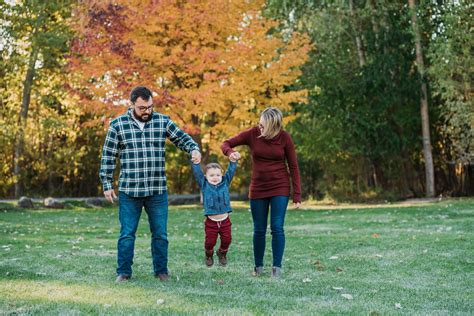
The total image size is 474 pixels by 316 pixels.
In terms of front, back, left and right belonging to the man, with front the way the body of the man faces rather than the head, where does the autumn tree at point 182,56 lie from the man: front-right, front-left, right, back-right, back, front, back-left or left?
back

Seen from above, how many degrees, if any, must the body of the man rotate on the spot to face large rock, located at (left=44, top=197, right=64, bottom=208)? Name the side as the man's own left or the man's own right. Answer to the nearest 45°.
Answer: approximately 180°

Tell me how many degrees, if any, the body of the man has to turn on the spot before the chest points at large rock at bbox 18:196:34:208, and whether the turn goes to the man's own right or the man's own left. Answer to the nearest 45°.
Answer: approximately 180°

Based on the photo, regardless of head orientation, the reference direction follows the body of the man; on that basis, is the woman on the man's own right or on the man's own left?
on the man's own left

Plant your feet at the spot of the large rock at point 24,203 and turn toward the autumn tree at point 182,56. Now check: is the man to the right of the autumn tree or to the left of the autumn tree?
right

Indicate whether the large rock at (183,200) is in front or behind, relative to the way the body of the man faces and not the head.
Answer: behind

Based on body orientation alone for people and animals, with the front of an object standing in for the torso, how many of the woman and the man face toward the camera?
2

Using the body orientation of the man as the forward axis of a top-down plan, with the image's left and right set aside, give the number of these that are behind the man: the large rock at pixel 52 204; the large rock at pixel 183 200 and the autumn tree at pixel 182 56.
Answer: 3

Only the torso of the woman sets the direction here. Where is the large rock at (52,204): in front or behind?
behind

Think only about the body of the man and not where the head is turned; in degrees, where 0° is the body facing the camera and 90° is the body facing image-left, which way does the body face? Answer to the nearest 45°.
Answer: approximately 0°

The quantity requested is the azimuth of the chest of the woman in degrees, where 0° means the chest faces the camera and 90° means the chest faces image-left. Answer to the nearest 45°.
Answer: approximately 0°

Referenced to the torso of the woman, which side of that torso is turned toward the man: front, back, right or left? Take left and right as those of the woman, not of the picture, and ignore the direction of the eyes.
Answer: right

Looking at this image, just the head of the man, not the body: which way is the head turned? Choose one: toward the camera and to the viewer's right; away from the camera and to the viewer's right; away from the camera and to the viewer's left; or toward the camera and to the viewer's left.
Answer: toward the camera and to the viewer's right
